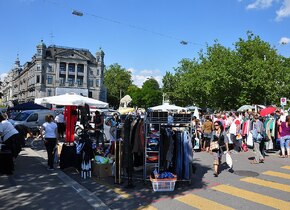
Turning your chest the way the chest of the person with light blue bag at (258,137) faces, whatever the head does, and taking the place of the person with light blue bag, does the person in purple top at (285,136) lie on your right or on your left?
on your right

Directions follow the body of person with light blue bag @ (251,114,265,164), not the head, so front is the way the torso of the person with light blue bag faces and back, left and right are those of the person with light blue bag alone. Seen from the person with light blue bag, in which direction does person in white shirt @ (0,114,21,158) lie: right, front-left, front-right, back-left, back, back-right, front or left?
front-left

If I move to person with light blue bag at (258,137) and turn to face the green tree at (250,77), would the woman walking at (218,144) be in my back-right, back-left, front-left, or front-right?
back-left
